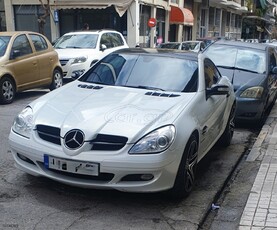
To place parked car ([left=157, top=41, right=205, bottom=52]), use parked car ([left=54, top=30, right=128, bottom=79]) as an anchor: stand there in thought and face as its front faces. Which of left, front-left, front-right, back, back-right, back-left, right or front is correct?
back

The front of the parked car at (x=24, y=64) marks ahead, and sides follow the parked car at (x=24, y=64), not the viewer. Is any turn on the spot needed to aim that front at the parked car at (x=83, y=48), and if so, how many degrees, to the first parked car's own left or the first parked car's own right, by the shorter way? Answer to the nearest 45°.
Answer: approximately 180°

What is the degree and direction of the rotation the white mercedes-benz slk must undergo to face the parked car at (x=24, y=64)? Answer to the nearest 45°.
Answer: approximately 135° to its right

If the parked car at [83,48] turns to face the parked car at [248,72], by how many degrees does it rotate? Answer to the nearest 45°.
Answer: approximately 90° to its left

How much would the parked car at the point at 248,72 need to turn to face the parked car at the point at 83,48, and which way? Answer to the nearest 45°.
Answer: approximately 90° to its right

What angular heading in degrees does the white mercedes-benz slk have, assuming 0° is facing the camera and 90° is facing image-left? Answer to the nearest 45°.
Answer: approximately 45°

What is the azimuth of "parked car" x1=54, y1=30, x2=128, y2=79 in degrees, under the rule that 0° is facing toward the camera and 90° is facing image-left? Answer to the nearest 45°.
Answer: approximately 45°

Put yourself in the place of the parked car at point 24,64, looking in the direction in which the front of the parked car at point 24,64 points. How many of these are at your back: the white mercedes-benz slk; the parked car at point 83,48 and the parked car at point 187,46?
2
